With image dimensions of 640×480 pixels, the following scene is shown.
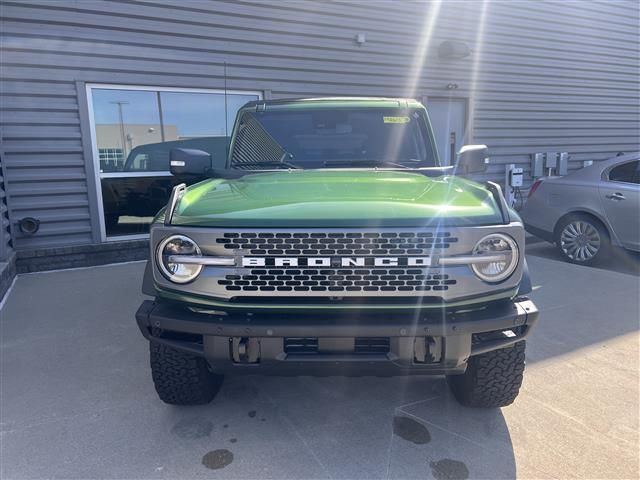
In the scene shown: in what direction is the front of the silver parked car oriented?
to the viewer's right

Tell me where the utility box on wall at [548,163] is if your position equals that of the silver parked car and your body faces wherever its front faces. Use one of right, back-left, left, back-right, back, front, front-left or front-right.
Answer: left

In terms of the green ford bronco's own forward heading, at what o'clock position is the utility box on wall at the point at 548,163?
The utility box on wall is roughly at 7 o'clock from the green ford bronco.

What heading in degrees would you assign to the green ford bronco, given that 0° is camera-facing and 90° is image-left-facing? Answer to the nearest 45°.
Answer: approximately 0°

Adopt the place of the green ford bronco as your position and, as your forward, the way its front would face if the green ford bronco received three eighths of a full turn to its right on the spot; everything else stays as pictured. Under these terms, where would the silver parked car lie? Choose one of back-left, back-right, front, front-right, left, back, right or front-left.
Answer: right
